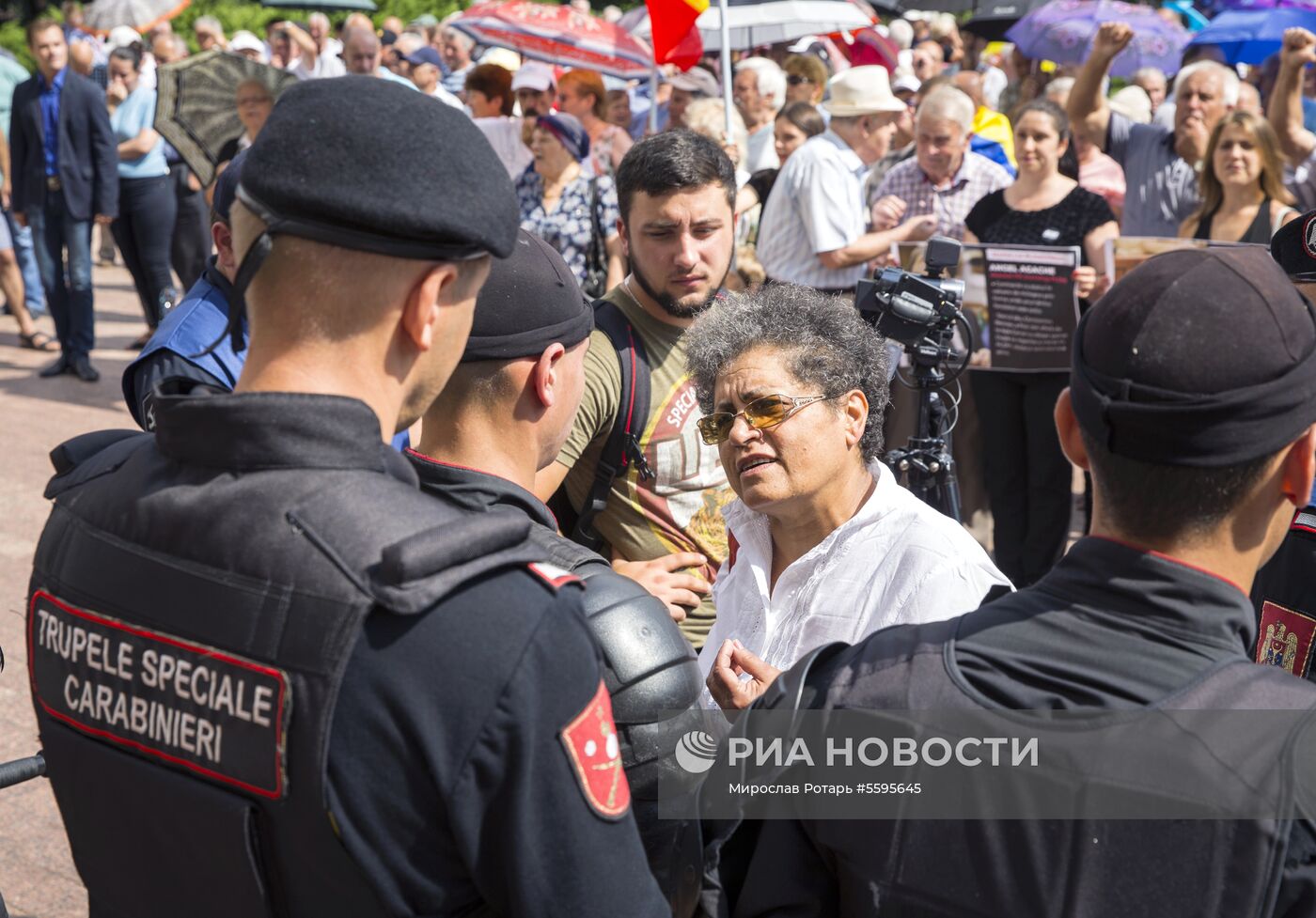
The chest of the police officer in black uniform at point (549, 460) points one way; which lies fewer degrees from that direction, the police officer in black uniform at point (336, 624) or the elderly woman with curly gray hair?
the elderly woman with curly gray hair

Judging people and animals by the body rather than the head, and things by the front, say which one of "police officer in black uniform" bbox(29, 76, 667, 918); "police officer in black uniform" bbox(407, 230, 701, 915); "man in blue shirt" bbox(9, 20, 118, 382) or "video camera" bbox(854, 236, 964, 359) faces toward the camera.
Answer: the man in blue shirt

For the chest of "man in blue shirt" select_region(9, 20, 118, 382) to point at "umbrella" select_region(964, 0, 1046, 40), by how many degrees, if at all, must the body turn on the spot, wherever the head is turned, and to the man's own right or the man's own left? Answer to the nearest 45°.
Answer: approximately 90° to the man's own left

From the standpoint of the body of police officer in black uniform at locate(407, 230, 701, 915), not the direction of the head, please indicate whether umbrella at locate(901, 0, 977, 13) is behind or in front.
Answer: in front

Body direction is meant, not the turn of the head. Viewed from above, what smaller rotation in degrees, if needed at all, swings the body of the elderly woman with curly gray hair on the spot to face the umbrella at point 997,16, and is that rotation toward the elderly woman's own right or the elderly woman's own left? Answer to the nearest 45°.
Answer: approximately 135° to the elderly woman's own right

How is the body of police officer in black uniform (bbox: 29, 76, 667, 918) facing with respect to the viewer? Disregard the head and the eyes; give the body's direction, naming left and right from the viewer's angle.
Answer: facing away from the viewer and to the right of the viewer

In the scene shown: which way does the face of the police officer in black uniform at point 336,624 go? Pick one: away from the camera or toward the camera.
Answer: away from the camera

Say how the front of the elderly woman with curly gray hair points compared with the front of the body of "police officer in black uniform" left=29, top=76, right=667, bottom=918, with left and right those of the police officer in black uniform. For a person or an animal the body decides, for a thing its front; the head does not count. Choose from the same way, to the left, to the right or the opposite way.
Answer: the opposite way

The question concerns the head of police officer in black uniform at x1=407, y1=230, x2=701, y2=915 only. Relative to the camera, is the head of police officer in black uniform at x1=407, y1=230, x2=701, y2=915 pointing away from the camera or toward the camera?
away from the camera
